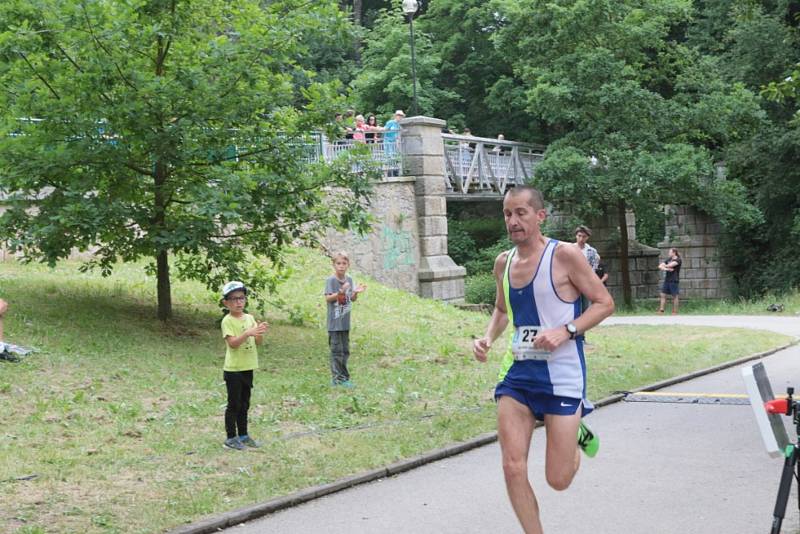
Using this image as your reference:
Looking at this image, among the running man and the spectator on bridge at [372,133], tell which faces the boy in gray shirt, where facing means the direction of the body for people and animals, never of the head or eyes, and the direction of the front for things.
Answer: the spectator on bridge

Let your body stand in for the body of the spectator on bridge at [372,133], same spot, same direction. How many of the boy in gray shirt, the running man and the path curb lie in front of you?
3

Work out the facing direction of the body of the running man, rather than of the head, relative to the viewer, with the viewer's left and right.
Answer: facing the viewer and to the left of the viewer

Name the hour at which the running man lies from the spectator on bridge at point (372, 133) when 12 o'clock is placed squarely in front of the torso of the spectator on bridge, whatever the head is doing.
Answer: The running man is roughly at 12 o'clock from the spectator on bridge.

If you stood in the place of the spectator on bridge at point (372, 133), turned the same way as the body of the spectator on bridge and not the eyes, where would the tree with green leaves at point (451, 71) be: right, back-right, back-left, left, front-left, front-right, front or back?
back

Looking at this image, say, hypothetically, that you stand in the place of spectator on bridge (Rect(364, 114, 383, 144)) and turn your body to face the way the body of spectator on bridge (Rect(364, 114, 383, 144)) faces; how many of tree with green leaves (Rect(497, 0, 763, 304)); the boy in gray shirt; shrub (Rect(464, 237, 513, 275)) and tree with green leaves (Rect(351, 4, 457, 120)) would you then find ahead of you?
1

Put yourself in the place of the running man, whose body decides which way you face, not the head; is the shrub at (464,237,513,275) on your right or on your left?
on your right

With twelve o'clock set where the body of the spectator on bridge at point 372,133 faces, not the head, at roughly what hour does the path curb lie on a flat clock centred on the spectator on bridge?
The path curb is roughly at 12 o'clock from the spectator on bridge.

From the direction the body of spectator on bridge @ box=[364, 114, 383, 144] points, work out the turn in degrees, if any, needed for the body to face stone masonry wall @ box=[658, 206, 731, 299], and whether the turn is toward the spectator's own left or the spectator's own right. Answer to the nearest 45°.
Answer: approximately 135° to the spectator's own left

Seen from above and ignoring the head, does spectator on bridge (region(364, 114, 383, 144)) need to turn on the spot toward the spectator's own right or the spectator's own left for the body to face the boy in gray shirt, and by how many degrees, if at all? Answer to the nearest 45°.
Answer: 0° — they already face them

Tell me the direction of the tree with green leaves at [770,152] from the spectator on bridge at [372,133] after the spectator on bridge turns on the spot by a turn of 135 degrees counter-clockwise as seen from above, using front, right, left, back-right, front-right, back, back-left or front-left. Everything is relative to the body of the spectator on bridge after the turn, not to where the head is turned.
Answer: front

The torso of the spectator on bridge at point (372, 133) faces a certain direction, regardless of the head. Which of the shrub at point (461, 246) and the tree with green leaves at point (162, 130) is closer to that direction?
the tree with green leaves

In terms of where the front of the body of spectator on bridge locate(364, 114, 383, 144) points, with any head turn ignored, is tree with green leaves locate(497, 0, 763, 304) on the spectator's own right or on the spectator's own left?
on the spectator's own left

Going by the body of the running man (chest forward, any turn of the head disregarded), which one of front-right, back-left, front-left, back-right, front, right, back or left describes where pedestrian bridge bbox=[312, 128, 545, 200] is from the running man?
back-right

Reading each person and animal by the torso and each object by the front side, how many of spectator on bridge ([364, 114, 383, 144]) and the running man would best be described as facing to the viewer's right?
0

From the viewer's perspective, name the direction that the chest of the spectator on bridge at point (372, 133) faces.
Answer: toward the camera
